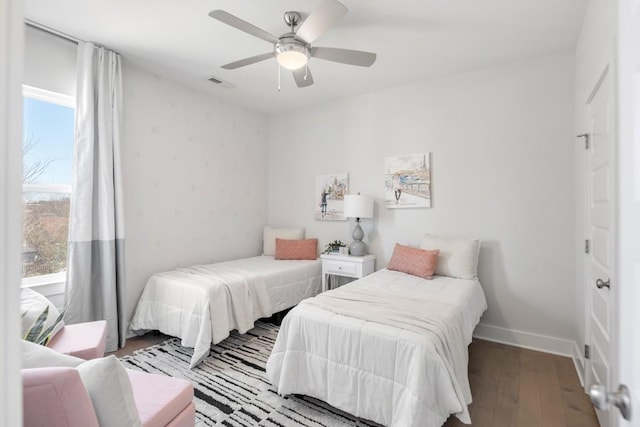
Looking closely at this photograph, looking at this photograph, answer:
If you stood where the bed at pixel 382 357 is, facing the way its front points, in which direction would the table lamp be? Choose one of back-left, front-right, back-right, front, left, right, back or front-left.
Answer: back-right

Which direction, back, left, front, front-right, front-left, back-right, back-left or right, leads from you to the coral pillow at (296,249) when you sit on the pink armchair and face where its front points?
left

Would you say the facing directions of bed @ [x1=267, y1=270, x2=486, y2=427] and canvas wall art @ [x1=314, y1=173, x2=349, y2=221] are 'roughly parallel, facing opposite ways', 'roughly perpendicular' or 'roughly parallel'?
roughly parallel

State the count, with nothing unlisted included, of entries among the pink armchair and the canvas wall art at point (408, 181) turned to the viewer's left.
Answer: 0

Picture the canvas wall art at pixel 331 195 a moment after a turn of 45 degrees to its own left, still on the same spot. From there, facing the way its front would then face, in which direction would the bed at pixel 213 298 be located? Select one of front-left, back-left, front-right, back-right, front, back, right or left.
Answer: front-right

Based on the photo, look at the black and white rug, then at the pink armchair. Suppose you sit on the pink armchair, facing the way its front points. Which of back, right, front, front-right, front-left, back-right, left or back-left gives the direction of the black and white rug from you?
left

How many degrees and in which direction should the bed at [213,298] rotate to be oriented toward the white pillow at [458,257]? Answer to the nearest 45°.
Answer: approximately 135° to its left

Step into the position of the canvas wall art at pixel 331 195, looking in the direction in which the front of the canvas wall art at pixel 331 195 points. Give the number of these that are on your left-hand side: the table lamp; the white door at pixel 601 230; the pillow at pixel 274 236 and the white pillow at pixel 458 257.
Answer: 3

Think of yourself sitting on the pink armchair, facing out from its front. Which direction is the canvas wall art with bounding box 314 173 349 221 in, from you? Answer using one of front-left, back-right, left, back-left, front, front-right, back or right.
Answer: left

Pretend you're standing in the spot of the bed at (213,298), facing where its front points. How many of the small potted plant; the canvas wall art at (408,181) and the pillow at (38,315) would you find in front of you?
1

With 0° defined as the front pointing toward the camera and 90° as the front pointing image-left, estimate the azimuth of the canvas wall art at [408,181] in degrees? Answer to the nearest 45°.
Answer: approximately 0°

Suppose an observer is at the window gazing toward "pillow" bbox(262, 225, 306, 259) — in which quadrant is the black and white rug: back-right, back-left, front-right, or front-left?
front-right

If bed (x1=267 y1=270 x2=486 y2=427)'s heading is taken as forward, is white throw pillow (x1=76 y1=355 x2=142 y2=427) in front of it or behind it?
in front

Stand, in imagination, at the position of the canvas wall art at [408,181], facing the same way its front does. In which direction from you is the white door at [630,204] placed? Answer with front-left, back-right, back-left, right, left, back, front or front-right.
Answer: front
